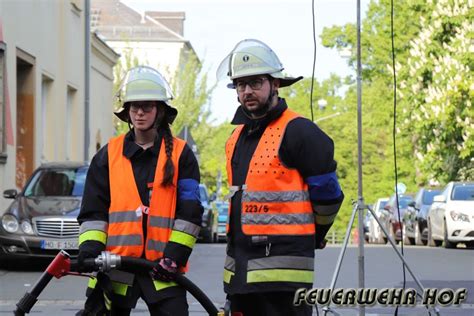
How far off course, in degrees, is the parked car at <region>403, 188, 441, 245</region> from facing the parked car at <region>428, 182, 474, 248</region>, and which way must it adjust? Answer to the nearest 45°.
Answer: approximately 45° to its right

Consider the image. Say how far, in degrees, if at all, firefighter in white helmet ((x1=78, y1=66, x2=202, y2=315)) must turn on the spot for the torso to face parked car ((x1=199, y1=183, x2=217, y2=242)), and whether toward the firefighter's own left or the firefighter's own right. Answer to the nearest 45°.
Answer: approximately 180°

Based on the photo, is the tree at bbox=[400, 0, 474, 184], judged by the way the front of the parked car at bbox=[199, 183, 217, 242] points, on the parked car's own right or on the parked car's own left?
on the parked car's own left

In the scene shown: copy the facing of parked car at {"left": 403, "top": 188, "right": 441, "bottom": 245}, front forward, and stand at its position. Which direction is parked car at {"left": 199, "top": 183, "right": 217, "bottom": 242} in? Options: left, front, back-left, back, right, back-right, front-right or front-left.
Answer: back-right

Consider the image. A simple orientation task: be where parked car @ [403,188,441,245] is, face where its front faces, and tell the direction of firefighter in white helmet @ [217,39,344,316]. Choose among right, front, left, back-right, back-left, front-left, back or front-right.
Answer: front-right

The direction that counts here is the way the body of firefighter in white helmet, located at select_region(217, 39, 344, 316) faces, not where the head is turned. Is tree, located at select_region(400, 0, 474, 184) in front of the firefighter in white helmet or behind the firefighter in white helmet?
behind
